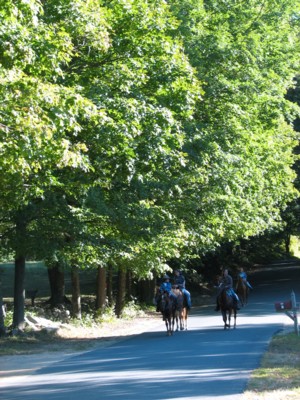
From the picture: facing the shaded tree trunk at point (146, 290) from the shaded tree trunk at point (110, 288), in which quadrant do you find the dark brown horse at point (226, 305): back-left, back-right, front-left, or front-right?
back-right

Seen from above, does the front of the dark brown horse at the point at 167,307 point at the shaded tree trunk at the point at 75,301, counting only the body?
no

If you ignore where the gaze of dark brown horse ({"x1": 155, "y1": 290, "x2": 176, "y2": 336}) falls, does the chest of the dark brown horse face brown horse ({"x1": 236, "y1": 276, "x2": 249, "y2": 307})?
no

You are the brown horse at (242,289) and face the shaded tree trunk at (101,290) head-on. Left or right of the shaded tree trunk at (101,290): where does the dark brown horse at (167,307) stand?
left

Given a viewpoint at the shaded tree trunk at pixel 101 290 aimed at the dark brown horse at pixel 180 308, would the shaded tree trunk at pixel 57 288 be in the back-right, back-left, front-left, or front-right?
back-right

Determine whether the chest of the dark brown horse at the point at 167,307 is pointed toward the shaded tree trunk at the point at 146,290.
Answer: no

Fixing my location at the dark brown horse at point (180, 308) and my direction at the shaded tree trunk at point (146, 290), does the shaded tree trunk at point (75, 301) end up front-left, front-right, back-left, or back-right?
front-left
